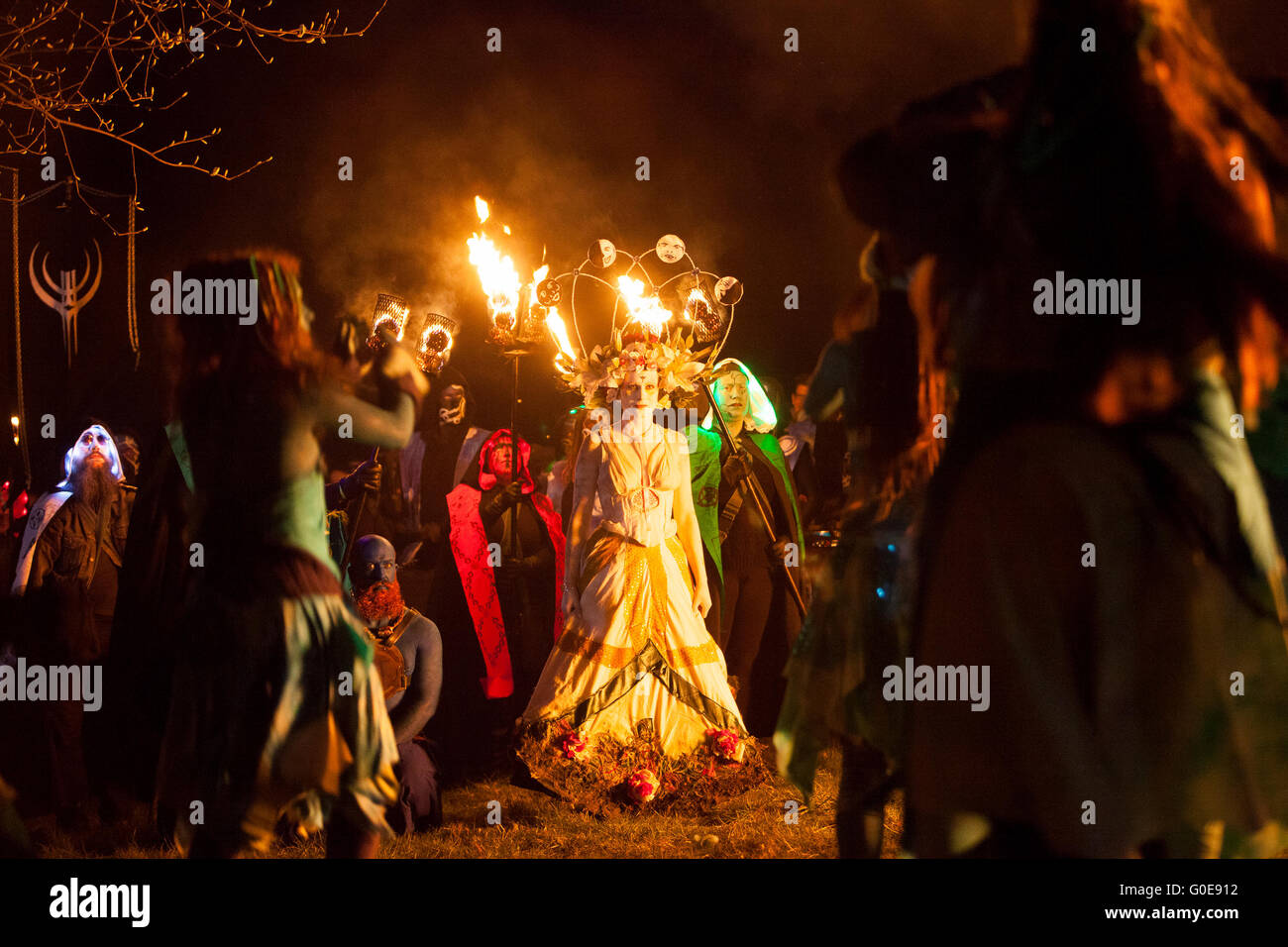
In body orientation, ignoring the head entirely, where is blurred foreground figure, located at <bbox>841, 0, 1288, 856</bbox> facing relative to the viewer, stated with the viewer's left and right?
facing away from the viewer

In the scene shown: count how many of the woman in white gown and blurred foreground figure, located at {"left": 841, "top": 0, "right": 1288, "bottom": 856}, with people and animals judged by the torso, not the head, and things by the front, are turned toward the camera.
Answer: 1

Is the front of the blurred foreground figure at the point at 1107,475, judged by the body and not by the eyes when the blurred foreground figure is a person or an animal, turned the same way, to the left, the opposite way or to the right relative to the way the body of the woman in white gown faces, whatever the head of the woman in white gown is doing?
the opposite way

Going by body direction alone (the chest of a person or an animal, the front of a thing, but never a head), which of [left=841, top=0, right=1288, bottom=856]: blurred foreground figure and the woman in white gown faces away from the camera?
the blurred foreground figure

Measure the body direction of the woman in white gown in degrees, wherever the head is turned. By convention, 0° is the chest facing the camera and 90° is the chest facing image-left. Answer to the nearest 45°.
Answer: approximately 0°
